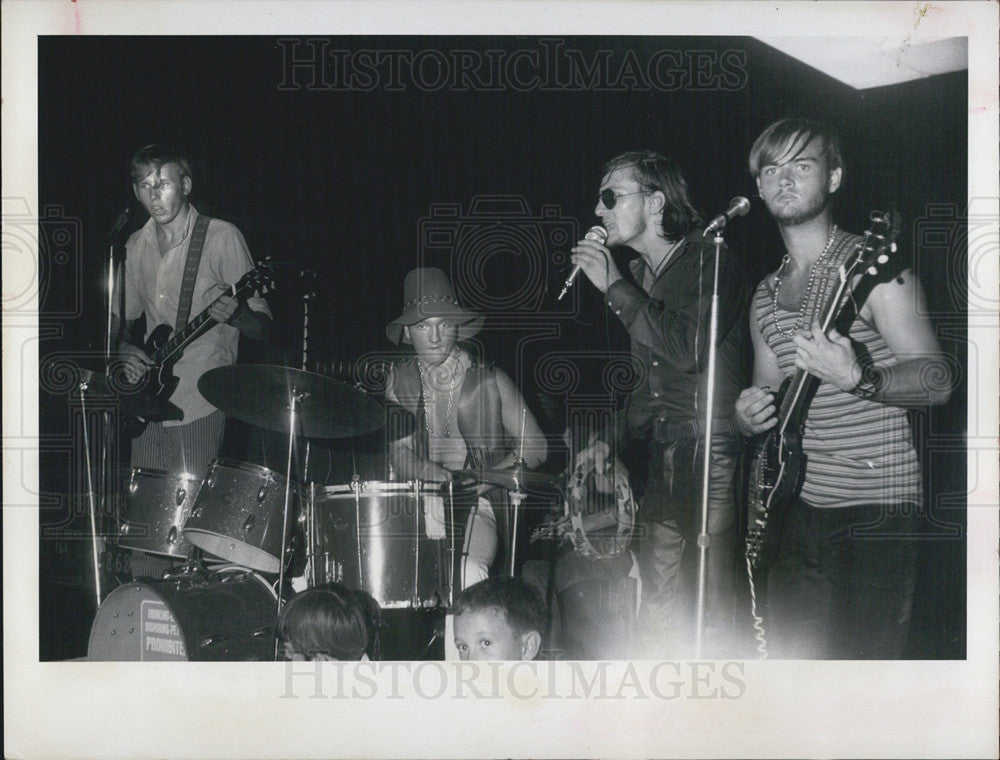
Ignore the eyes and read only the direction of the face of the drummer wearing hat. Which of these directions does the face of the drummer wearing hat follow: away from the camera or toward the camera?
toward the camera

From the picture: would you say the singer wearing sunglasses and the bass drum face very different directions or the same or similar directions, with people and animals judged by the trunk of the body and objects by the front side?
same or similar directions

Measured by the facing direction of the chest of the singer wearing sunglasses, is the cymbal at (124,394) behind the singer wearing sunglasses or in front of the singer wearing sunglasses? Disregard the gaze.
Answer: in front

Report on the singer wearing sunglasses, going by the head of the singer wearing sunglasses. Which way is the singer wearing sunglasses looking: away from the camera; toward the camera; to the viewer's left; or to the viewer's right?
to the viewer's left

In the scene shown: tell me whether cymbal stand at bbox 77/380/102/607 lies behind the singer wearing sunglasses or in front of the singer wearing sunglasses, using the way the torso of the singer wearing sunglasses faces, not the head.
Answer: in front

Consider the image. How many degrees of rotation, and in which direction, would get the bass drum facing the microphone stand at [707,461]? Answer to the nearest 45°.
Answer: approximately 135° to its left

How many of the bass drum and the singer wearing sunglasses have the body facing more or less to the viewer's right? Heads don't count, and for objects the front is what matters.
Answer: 0

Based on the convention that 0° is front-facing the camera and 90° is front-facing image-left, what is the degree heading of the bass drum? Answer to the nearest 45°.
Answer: approximately 45°

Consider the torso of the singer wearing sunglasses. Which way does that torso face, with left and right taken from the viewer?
facing the viewer and to the left of the viewer

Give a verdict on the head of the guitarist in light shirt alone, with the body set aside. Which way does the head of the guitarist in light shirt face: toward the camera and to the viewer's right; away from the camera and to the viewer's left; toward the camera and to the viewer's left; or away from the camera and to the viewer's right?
toward the camera and to the viewer's left

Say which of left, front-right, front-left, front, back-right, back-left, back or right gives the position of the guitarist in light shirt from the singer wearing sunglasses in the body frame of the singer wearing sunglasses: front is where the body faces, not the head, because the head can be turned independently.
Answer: front-right
